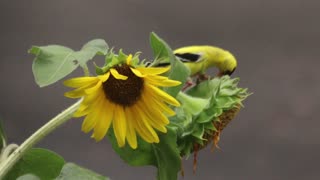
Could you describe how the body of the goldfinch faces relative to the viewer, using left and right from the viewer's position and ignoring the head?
facing to the right of the viewer

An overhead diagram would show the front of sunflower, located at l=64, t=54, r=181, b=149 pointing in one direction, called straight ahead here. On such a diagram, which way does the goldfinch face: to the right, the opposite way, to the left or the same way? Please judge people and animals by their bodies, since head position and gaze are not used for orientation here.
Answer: to the left

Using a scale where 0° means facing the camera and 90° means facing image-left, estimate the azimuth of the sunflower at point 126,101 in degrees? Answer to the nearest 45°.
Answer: approximately 0°

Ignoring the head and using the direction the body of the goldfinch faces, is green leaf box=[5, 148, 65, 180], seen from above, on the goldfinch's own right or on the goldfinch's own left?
on the goldfinch's own right
